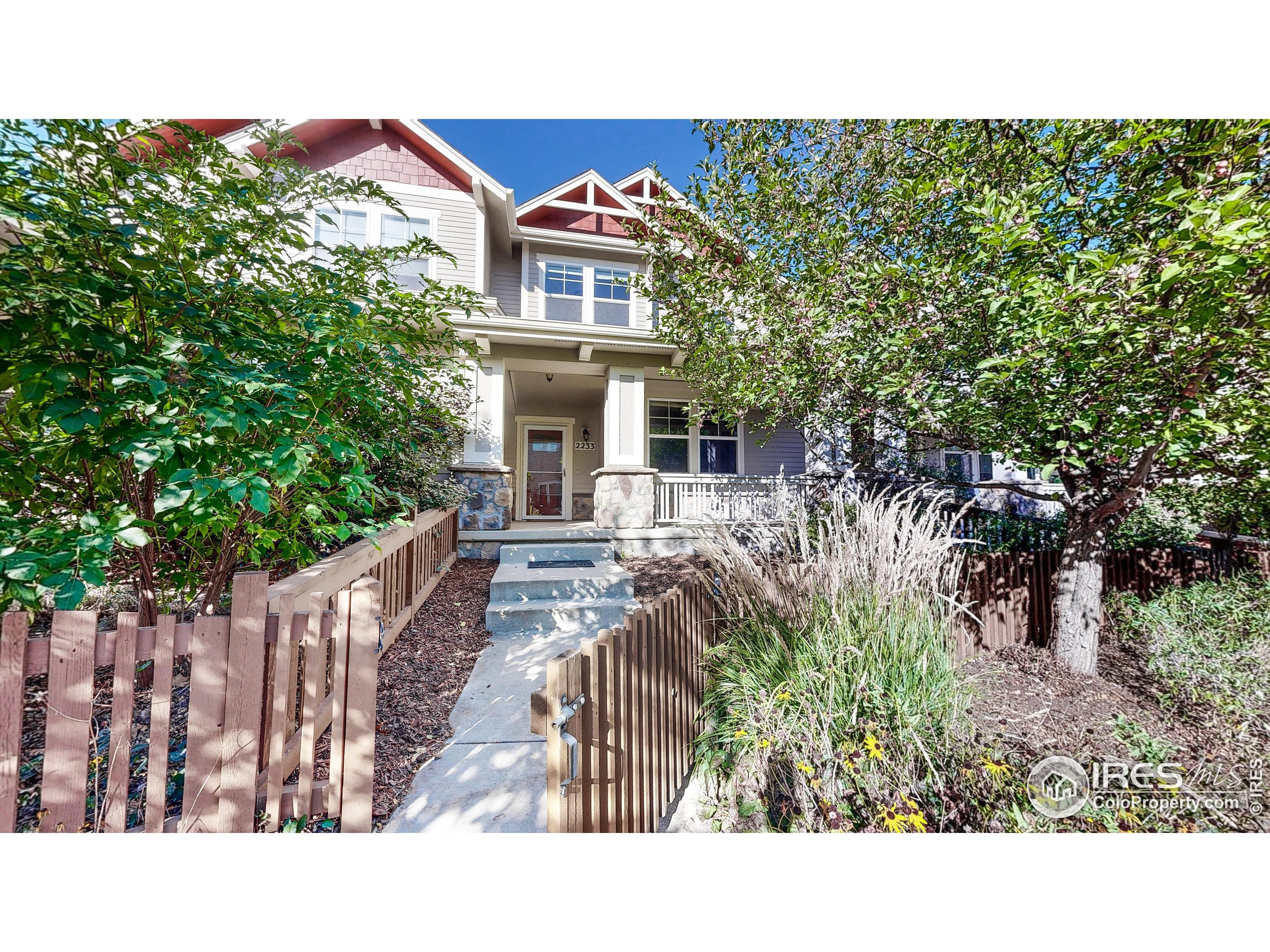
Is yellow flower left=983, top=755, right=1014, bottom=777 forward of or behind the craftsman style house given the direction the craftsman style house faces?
forward

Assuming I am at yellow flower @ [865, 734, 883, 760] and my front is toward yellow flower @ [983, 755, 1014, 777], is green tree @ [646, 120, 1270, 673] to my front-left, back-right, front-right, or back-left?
front-left

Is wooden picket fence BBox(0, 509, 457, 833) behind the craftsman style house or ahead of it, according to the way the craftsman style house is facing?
ahead

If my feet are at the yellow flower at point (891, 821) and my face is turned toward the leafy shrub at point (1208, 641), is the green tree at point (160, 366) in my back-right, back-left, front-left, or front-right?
back-left

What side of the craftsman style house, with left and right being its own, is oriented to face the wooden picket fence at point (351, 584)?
front

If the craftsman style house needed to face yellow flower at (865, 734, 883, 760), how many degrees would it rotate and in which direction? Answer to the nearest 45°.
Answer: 0° — it already faces it

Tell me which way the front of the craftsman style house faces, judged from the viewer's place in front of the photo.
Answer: facing the viewer

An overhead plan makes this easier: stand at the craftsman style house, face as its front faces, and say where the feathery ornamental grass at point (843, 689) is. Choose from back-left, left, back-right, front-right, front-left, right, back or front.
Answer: front

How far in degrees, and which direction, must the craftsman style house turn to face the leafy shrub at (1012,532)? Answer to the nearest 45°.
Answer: approximately 45° to its left

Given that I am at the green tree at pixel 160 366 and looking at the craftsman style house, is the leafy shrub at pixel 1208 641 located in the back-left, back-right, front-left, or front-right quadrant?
front-right

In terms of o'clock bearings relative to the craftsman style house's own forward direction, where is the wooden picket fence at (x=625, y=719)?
The wooden picket fence is roughly at 12 o'clock from the craftsman style house.
